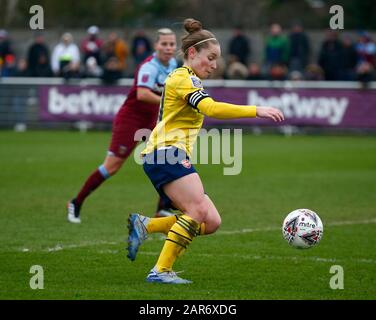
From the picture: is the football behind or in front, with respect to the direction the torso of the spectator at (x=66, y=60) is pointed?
in front

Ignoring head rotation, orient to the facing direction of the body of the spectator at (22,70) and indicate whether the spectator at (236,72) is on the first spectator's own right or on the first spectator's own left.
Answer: on the first spectator's own left

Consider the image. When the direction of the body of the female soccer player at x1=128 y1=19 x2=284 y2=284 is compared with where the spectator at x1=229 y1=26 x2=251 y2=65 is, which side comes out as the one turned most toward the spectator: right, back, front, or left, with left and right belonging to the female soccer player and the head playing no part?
left

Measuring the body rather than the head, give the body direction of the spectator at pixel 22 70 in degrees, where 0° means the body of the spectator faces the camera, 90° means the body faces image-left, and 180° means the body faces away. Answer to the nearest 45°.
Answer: approximately 0°

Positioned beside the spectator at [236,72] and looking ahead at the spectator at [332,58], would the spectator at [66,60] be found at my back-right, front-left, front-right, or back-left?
back-left

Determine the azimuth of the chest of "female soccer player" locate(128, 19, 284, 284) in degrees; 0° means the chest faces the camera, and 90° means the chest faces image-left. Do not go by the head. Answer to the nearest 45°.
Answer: approximately 270°

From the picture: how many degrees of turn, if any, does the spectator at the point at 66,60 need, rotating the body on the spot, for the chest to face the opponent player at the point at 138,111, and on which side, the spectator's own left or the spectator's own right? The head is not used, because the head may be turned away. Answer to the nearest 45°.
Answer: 0° — they already face them

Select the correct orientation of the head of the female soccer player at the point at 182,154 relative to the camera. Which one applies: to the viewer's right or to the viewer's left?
to the viewer's right

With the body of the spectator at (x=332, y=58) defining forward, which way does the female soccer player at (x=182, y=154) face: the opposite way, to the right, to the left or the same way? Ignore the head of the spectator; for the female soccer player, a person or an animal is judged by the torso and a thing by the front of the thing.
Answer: to the left

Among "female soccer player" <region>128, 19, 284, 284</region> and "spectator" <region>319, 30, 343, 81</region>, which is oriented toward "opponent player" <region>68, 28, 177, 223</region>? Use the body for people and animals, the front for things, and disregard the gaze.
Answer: the spectator

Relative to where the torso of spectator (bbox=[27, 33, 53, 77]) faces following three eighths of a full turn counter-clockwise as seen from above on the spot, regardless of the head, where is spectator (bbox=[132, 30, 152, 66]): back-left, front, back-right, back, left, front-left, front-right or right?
front-right

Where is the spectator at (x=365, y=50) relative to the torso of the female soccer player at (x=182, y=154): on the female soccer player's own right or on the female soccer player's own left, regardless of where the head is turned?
on the female soccer player's own left

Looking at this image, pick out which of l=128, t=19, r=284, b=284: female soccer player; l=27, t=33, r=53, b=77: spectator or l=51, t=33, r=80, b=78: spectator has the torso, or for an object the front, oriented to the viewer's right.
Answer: the female soccer player
